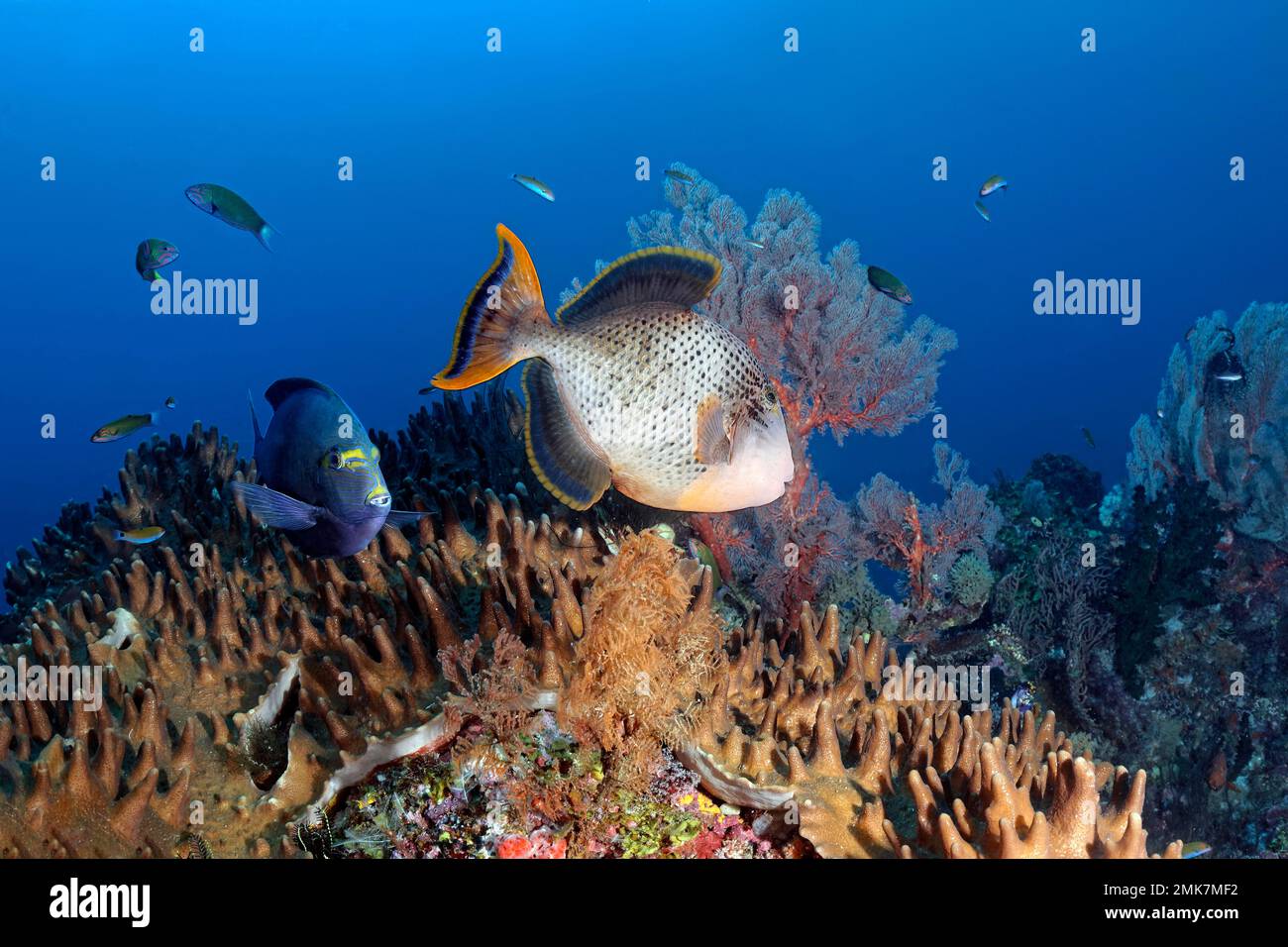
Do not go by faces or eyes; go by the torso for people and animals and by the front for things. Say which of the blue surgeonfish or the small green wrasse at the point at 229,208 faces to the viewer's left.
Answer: the small green wrasse

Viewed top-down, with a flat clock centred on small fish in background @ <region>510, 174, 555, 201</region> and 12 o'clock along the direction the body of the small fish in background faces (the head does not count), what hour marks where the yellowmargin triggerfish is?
The yellowmargin triggerfish is roughly at 3 o'clock from the small fish in background.

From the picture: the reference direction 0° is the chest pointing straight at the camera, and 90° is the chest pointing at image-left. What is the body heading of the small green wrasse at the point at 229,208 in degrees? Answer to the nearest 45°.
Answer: approximately 90°

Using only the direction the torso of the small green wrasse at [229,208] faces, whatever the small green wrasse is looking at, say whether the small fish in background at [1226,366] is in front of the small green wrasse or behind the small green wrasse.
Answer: behind

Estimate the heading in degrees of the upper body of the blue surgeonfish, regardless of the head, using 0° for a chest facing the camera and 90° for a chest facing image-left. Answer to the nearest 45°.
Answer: approximately 315°

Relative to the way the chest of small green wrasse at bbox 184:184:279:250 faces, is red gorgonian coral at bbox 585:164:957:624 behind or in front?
behind

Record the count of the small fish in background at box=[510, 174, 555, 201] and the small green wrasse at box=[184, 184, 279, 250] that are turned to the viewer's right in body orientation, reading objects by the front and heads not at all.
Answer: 1

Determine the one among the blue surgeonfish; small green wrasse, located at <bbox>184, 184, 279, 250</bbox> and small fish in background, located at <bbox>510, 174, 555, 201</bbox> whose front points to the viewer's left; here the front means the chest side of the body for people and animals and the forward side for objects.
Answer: the small green wrasse
